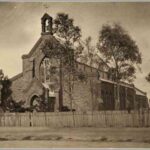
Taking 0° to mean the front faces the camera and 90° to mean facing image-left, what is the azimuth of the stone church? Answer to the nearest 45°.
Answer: approximately 45°
